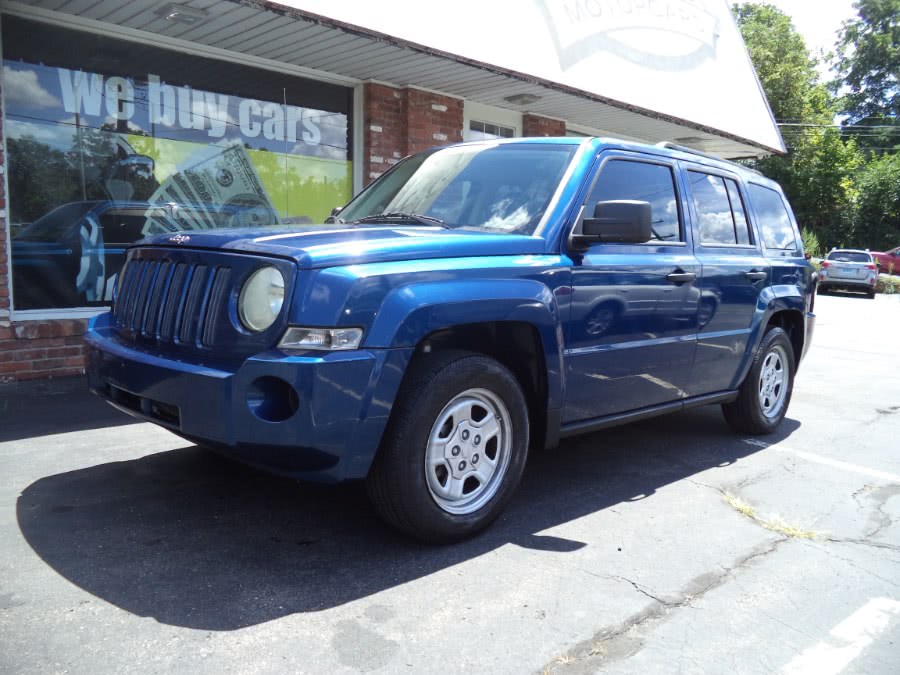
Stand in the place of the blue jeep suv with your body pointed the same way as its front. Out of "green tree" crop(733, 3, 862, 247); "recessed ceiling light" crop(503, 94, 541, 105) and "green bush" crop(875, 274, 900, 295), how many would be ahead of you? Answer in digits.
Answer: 0

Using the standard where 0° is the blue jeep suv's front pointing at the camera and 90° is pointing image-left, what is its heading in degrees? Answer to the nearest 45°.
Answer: approximately 45°

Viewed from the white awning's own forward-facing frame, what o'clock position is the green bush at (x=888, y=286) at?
The green bush is roughly at 9 o'clock from the white awning.

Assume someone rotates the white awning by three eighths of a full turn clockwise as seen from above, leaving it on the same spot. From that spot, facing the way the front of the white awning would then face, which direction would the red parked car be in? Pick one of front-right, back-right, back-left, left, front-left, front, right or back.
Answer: back-right

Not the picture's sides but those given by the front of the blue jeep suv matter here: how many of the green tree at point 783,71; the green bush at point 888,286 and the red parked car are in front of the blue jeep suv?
0

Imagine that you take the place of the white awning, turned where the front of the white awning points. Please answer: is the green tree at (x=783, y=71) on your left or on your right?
on your left

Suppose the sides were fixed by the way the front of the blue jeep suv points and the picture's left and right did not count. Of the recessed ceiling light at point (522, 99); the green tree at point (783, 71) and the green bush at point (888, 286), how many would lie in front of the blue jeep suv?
0

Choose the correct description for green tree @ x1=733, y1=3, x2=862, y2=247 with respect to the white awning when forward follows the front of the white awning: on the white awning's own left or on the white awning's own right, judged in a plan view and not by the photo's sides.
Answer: on the white awning's own left

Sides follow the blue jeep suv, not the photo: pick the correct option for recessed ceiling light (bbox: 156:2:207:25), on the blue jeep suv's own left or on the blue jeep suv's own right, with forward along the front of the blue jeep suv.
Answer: on the blue jeep suv's own right

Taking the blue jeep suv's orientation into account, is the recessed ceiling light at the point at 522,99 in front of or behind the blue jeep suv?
behind

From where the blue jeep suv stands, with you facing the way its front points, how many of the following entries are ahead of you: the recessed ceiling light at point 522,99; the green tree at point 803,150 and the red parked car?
0

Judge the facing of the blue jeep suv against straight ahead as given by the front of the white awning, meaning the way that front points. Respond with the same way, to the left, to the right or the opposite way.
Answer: to the right

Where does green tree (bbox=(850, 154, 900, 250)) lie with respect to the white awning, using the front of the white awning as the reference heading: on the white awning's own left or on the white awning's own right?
on the white awning's own left

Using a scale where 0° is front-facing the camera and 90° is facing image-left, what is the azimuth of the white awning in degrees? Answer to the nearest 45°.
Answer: approximately 315°

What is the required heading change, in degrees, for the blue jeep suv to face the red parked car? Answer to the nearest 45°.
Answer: approximately 180°

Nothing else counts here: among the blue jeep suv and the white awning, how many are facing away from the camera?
0
